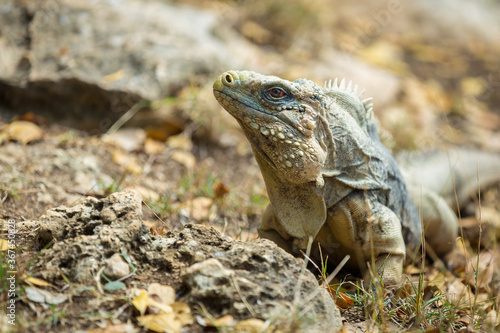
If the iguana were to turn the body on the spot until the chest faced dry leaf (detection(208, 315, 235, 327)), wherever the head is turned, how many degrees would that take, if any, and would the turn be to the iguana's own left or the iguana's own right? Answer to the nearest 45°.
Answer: approximately 45° to the iguana's own left

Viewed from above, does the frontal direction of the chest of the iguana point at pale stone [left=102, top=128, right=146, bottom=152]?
no

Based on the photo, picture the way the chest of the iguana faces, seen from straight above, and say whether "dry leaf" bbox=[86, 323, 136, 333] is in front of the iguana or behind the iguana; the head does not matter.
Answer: in front

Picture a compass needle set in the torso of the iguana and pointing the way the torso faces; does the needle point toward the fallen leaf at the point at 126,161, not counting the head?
no

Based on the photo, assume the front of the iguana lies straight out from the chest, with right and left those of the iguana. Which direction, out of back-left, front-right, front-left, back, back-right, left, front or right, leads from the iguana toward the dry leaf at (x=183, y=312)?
front-left

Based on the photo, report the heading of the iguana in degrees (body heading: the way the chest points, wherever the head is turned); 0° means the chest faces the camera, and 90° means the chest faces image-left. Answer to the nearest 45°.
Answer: approximately 45°

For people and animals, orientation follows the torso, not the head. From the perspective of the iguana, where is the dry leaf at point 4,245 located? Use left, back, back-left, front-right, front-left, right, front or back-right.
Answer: front

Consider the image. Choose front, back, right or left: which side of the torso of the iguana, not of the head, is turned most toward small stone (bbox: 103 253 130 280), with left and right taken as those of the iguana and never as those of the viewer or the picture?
front

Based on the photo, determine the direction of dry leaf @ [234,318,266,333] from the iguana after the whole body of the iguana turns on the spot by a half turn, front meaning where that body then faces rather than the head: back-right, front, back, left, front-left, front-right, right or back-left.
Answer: back-right

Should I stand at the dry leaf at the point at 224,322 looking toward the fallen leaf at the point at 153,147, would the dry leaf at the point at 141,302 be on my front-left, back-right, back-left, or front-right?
front-left

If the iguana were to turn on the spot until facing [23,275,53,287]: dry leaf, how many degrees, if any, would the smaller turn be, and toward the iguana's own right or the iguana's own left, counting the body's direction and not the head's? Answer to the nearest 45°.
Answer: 0° — it already faces it

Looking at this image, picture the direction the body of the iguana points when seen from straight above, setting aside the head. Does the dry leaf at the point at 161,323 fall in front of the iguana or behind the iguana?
in front

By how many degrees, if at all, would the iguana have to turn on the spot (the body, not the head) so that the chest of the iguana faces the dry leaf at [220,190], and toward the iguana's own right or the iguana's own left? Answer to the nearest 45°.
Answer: approximately 90° to the iguana's own right

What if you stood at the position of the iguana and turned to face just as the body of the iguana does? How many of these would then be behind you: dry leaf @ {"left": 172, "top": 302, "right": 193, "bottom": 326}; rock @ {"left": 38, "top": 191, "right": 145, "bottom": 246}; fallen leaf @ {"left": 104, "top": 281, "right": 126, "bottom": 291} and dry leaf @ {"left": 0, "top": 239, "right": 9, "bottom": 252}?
0

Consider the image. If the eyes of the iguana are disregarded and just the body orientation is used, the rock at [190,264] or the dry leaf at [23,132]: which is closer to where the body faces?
the rock
